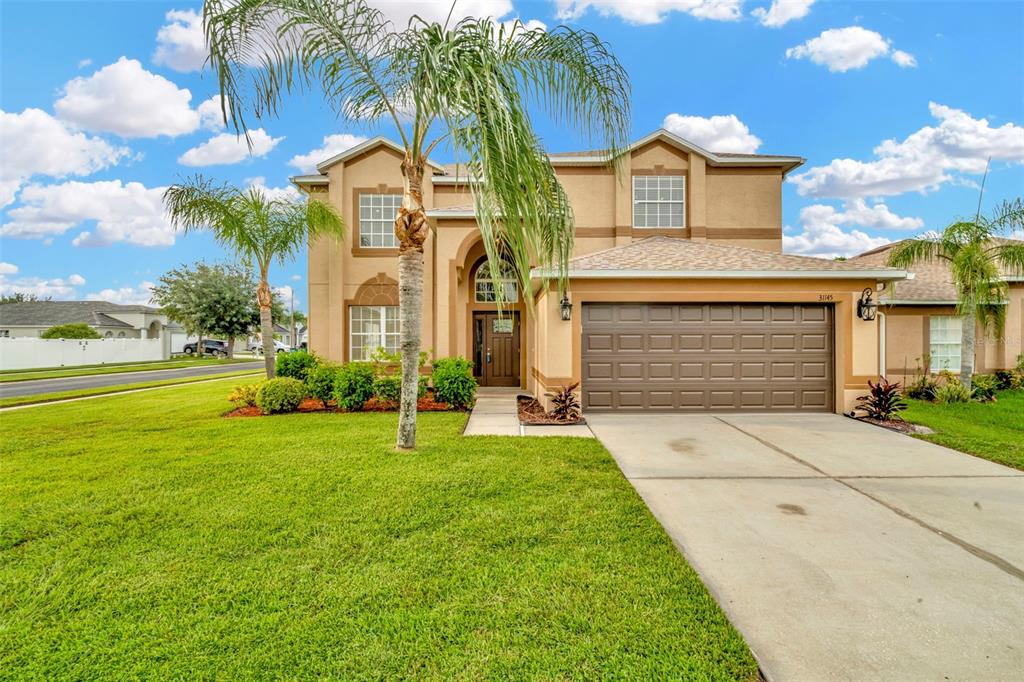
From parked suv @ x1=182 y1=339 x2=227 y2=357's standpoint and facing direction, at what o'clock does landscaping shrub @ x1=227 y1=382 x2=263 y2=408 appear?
The landscaping shrub is roughly at 9 o'clock from the parked suv.

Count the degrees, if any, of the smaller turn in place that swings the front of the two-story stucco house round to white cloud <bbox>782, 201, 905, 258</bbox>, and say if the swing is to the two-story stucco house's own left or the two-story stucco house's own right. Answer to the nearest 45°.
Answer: approximately 135° to the two-story stucco house's own left

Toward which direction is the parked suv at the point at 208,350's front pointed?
to the viewer's left

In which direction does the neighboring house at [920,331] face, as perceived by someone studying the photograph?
facing the viewer

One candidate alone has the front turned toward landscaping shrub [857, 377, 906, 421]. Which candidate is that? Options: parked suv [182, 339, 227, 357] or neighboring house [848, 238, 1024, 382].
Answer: the neighboring house

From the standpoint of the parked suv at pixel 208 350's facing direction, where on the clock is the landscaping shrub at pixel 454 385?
The landscaping shrub is roughly at 9 o'clock from the parked suv.

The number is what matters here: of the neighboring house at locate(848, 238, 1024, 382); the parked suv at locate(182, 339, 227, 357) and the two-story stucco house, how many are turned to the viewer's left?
1

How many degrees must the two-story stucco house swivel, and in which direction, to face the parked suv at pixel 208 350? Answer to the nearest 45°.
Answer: approximately 135° to its right

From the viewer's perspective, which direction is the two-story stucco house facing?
toward the camera

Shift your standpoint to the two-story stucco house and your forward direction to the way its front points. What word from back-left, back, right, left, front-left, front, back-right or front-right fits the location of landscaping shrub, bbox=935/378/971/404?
left

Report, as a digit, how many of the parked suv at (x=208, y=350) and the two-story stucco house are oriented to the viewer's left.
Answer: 1

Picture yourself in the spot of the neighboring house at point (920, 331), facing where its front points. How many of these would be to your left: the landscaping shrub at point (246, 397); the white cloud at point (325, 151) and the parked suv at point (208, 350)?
0

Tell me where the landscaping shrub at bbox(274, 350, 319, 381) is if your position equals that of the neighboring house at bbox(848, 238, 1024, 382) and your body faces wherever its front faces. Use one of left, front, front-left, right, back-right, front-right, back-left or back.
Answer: front-right

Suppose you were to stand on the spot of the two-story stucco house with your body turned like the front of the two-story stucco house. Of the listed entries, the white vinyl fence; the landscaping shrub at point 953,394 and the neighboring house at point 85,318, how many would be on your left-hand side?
1

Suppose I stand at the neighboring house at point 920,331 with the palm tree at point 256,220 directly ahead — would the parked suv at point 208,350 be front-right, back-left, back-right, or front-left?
front-right
